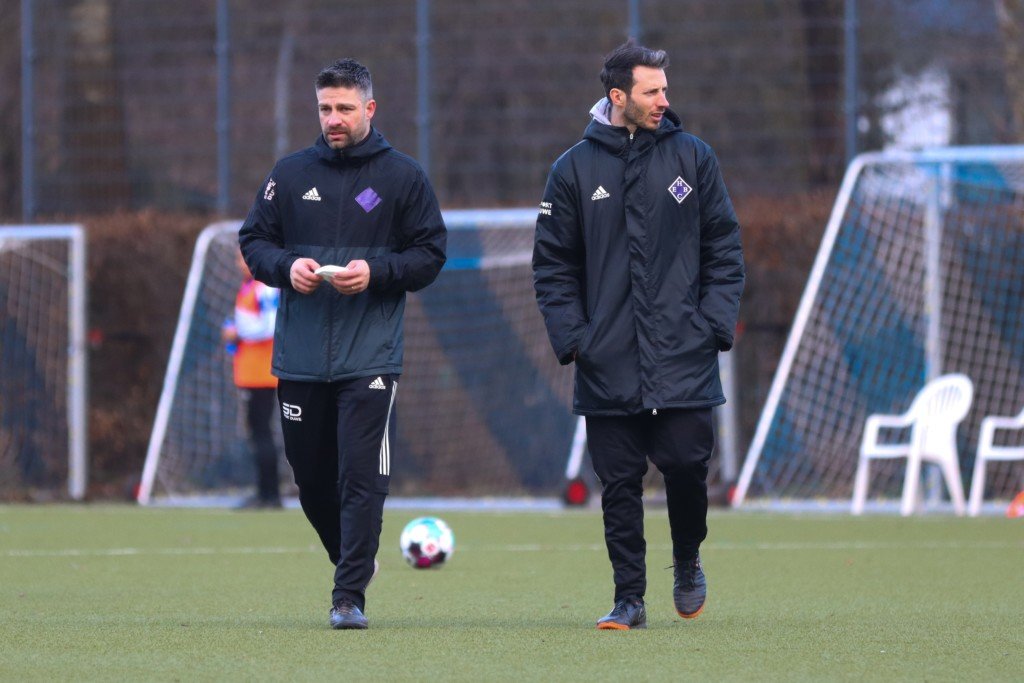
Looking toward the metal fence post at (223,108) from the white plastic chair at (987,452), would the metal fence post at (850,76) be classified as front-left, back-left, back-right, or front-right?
front-right

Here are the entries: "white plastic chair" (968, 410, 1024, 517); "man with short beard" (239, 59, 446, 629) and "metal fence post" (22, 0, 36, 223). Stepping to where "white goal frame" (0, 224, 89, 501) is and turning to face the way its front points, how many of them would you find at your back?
1

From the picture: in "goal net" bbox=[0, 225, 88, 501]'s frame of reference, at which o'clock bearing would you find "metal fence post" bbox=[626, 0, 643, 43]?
The metal fence post is roughly at 9 o'clock from the goal net.

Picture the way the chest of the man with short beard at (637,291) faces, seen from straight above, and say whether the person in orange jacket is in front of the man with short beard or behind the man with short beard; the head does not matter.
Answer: behind

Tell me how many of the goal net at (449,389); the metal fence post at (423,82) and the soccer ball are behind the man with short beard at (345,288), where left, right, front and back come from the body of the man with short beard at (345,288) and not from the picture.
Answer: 3

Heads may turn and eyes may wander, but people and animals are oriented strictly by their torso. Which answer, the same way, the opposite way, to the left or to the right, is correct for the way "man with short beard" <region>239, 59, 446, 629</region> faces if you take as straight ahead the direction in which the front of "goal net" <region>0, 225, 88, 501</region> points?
the same way

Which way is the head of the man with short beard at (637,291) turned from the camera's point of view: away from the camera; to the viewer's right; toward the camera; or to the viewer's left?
to the viewer's right

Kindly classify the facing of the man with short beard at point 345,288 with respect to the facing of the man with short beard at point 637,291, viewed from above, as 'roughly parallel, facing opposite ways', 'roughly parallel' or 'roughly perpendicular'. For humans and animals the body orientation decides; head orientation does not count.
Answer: roughly parallel

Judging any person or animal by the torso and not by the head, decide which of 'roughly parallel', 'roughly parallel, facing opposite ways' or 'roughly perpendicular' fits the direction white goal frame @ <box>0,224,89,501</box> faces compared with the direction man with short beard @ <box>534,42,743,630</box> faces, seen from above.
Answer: roughly parallel

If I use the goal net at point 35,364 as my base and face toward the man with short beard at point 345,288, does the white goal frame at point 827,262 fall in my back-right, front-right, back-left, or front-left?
front-left

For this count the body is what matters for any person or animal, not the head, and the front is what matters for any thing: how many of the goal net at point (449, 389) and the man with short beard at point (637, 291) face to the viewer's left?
0

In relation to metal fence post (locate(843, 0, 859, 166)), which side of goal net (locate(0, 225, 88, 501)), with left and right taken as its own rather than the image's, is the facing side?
left

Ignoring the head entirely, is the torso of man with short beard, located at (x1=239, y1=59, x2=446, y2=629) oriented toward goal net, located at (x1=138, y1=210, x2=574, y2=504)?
no

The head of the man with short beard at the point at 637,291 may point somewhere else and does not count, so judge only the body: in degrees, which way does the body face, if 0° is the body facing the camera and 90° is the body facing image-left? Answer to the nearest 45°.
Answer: approximately 0°

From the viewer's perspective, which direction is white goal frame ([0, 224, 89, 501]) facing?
toward the camera
